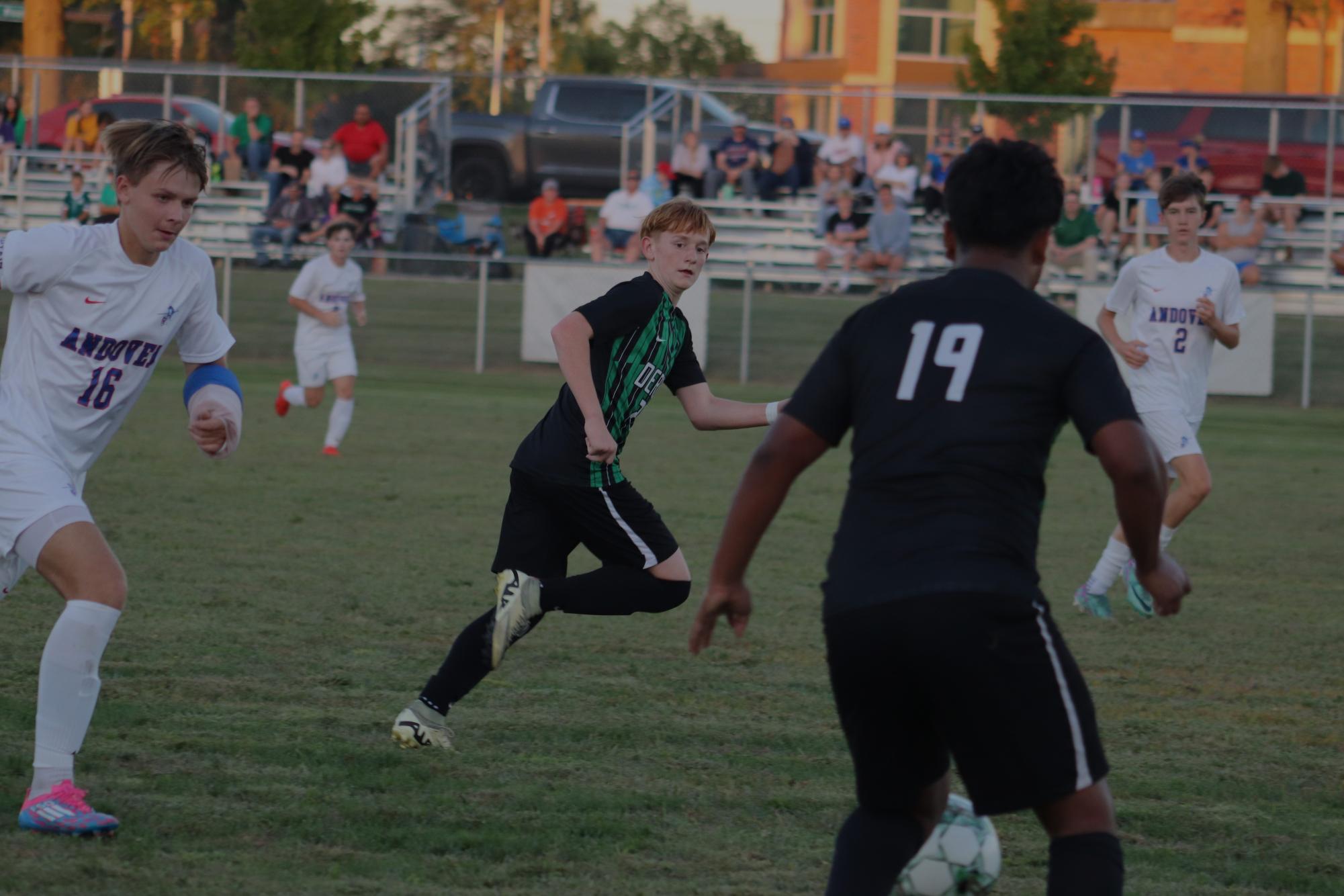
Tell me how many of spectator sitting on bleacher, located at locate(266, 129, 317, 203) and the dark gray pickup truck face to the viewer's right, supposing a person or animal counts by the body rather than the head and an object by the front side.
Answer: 1

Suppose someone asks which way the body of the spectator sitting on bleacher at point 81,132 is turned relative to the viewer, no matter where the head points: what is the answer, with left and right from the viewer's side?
facing the viewer and to the left of the viewer

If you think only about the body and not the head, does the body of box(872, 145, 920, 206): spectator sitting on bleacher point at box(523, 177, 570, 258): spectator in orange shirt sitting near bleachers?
no

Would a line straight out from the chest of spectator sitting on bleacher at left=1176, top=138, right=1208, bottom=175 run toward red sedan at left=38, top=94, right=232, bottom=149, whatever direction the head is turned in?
no

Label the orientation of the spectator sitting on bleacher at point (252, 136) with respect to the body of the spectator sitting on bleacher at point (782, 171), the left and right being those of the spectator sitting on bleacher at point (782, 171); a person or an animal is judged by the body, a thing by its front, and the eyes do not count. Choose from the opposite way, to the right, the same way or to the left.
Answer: the same way

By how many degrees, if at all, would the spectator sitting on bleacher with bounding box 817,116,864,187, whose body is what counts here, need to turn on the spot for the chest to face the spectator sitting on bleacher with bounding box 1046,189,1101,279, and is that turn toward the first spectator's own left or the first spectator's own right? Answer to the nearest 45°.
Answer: approximately 45° to the first spectator's own left

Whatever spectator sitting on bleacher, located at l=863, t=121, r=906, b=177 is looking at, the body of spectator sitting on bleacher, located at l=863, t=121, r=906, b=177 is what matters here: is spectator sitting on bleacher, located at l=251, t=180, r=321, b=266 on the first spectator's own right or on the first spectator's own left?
on the first spectator's own right

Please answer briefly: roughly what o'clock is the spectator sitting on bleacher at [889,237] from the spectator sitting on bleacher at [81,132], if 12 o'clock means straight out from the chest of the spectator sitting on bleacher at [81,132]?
the spectator sitting on bleacher at [889,237] is roughly at 9 o'clock from the spectator sitting on bleacher at [81,132].

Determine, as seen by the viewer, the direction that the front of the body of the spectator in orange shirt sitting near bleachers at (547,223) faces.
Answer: toward the camera

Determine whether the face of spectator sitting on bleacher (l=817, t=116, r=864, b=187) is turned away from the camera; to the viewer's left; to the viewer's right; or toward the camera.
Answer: toward the camera

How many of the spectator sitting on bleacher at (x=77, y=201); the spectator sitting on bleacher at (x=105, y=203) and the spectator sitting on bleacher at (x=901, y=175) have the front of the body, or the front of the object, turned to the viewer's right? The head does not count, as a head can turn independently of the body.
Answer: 0

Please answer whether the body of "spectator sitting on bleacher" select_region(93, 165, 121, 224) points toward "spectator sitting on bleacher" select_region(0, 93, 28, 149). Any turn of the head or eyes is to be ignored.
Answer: no

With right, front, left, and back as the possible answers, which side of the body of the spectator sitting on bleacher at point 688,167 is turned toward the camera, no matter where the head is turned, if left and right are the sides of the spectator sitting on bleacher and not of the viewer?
front

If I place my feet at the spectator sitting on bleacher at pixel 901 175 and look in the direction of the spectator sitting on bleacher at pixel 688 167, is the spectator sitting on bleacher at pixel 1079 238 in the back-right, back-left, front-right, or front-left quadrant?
back-left

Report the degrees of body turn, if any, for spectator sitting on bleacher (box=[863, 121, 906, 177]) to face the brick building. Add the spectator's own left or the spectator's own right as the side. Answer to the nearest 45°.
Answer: approximately 180°

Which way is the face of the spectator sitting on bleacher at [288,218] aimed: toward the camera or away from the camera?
toward the camera

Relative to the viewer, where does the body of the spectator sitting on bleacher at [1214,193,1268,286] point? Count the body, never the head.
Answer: toward the camera
